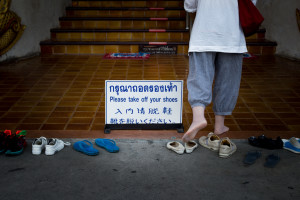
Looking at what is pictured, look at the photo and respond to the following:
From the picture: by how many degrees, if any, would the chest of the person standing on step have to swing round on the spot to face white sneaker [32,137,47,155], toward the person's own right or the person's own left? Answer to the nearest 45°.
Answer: approximately 90° to the person's own left

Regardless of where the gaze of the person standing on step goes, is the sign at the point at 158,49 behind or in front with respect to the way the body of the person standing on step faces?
in front

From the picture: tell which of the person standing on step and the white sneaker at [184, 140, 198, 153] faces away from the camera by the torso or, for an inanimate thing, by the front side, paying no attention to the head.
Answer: the person standing on step

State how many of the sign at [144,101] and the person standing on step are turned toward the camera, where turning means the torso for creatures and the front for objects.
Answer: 1

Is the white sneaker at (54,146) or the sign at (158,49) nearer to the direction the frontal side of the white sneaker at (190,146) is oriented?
the white sneaker

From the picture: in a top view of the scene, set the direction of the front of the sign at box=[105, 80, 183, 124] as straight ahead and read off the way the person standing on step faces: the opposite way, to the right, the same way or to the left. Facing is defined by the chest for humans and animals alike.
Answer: the opposite way

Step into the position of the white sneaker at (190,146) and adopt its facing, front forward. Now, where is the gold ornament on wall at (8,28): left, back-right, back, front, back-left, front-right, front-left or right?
right

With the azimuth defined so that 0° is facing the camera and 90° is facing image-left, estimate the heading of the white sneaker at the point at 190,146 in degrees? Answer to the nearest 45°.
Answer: approximately 45°

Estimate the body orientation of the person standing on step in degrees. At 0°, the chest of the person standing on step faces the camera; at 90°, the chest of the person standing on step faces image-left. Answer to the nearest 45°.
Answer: approximately 180°

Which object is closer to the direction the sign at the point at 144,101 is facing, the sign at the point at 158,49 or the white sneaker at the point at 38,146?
the white sneaker

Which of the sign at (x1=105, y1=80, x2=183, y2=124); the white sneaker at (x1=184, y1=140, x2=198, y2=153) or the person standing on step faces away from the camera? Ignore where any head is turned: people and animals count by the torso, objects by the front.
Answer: the person standing on step

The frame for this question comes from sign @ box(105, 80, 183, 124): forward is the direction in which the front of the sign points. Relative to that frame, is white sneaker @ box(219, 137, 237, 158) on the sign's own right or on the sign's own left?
on the sign's own left
